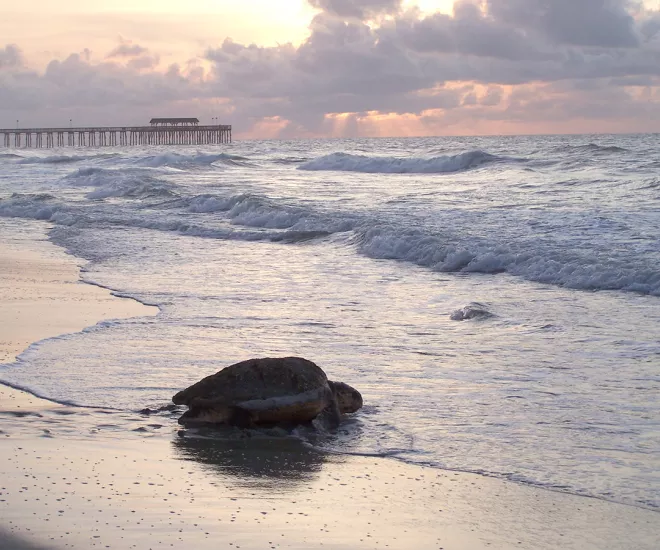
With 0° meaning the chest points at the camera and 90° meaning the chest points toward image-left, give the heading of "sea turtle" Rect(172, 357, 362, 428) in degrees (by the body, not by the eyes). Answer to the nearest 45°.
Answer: approximately 270°
